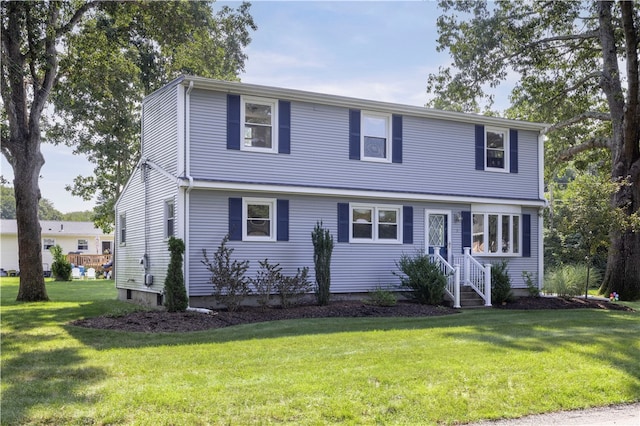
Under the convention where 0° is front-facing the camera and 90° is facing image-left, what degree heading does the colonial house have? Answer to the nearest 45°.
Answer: approximately 315°

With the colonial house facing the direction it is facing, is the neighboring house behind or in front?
behind

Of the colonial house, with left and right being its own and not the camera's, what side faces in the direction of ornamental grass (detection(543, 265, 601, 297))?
left

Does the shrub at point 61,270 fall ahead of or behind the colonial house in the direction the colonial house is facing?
behind

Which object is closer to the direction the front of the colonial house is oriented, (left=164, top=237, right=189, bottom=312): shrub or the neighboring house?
the shrub

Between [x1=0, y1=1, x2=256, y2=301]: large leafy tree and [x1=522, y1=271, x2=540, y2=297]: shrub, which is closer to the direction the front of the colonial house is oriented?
the shrub

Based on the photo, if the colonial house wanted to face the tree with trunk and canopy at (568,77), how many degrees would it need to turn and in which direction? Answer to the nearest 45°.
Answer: approximately 90° to its left
